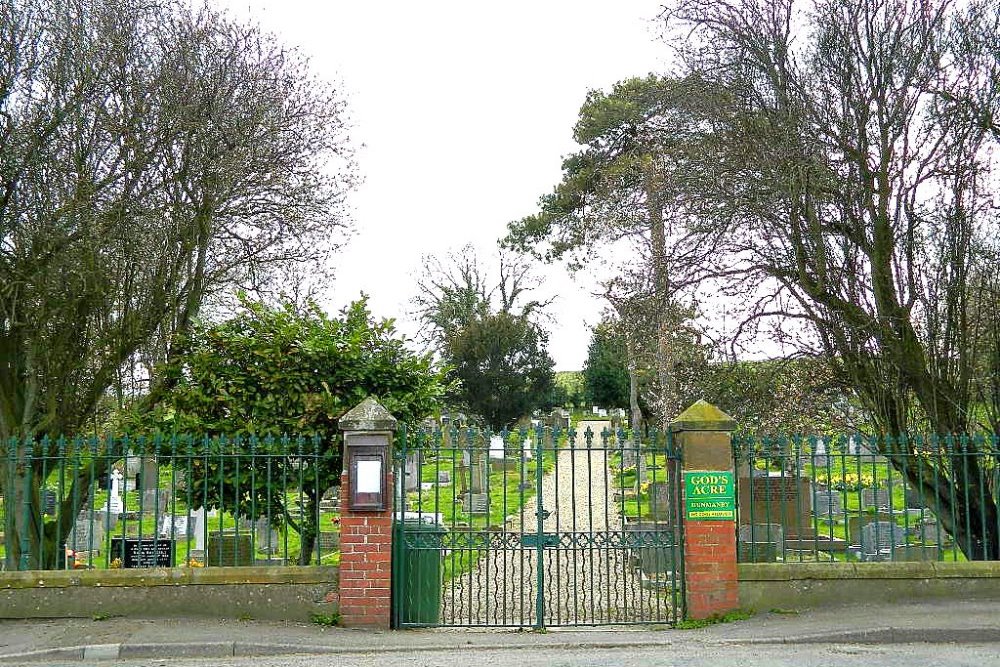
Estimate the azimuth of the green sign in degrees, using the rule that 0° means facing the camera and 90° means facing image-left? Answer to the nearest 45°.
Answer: approximately 0°

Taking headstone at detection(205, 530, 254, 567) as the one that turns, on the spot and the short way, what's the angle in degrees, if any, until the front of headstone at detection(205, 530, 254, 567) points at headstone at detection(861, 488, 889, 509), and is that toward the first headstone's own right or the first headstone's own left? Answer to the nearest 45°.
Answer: approximately 135° to the first headstone's own left

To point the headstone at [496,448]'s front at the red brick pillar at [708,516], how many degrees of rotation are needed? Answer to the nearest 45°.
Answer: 0° — it already faces it

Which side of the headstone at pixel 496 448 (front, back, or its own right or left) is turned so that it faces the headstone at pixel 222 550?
front

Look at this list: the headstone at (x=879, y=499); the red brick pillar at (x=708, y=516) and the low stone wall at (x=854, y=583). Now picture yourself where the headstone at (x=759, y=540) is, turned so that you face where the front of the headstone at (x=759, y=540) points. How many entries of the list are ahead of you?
2

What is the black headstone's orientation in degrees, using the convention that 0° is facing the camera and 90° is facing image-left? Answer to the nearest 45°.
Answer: approximately 0°

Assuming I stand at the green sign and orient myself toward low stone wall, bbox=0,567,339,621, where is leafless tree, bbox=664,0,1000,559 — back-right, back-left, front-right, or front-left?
back-right

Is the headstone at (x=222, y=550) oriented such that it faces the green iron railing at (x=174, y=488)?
yes

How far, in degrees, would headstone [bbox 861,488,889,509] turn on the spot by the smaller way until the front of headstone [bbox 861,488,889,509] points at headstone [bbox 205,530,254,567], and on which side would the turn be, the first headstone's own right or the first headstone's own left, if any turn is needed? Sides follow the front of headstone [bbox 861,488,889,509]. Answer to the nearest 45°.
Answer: approximately 45° to the first headstone's own right
